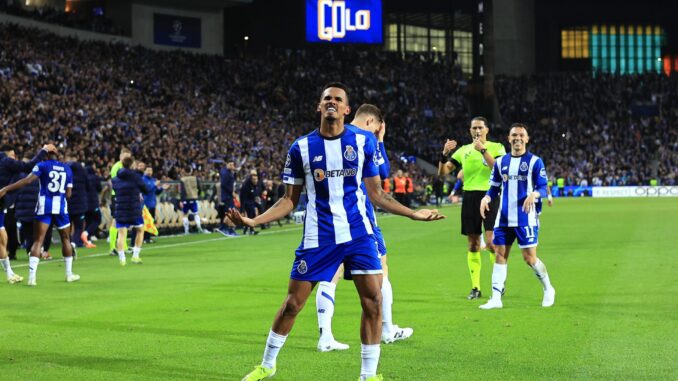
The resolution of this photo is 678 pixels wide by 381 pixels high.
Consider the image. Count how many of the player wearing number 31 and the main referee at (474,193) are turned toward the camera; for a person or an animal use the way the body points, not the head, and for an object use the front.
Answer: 1

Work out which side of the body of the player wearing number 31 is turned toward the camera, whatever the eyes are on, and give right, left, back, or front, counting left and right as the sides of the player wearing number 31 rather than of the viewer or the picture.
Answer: back

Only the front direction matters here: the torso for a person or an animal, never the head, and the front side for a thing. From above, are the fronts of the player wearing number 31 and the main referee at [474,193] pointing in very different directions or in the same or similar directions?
very different directions

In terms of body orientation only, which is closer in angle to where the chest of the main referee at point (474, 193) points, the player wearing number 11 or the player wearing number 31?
the player wearing number 11

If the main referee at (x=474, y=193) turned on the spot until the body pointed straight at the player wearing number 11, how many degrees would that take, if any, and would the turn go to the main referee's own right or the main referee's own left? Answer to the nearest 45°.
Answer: approximately 45° to the main referee's own left

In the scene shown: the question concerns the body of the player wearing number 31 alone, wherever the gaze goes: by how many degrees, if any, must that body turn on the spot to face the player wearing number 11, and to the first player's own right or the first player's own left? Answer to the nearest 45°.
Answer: approximately 135° to the first player's own right

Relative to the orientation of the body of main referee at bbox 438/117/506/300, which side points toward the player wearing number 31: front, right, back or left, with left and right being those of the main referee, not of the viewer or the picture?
right

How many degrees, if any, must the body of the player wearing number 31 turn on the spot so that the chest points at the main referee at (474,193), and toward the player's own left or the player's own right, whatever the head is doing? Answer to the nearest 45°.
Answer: approximately 135° to the player's own right
